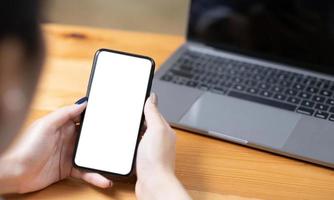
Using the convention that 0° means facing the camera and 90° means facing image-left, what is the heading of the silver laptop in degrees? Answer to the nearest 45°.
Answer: approximately 45°
